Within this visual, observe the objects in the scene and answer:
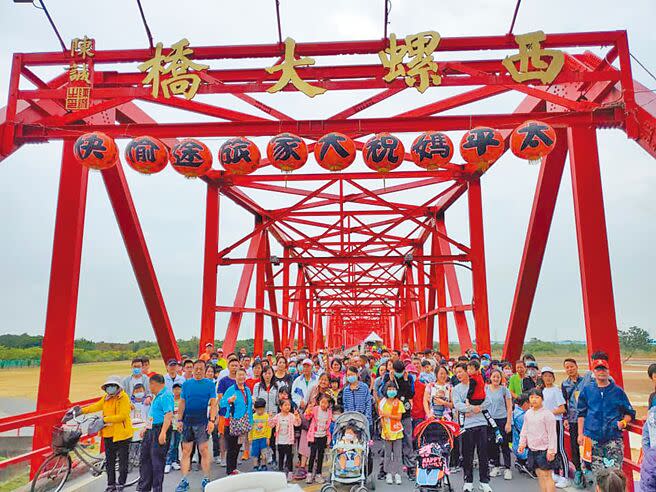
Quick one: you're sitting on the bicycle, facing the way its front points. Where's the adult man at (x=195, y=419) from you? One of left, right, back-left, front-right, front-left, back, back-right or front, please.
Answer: back-left

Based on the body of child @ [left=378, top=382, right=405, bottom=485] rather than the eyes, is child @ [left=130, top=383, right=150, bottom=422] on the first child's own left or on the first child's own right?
on the first child's own right

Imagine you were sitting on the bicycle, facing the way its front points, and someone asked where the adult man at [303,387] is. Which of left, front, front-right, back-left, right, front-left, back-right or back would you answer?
back-right

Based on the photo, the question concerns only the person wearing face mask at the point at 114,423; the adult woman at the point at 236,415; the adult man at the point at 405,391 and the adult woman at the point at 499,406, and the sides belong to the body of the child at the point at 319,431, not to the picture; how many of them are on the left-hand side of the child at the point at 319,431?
2

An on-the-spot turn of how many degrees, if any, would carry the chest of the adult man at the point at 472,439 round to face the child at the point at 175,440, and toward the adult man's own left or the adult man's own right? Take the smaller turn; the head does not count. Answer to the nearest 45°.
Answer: approximately 90° to the adult man's own right

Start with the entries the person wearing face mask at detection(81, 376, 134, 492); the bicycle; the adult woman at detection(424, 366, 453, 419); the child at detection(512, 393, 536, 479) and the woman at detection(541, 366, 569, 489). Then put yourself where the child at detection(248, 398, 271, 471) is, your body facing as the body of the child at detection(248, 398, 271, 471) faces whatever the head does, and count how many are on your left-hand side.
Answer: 3

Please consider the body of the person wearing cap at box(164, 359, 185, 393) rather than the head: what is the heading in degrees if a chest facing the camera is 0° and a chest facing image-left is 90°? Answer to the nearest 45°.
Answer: approximately 0°
